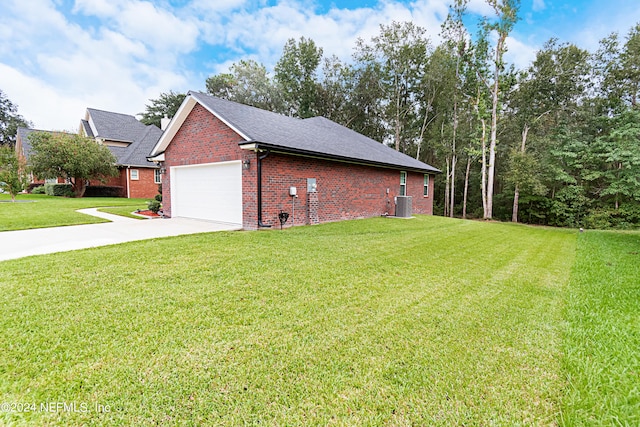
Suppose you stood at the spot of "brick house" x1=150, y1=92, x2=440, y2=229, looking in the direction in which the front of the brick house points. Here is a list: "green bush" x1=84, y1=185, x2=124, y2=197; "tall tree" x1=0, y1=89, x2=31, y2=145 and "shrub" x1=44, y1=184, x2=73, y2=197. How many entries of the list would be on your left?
0

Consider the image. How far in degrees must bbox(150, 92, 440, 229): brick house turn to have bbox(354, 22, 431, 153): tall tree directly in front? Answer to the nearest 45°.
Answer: approximately 180°

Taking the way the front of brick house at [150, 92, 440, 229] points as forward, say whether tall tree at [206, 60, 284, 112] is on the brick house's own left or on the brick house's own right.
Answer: on the brick house's own right

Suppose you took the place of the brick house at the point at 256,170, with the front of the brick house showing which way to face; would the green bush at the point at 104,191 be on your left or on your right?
on your right

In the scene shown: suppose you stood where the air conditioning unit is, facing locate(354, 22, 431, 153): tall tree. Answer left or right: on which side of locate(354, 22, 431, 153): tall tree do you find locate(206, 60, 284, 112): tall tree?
left

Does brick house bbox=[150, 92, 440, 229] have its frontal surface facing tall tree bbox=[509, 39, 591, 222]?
no

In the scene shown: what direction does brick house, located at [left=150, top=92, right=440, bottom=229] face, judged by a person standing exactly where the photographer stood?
facing the viewer and to the left of the viewer

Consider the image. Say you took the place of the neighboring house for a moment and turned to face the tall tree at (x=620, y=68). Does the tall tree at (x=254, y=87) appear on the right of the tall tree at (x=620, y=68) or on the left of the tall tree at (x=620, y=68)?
left

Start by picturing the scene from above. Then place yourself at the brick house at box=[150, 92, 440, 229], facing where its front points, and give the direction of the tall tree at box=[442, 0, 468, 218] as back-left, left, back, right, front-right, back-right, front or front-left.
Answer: back

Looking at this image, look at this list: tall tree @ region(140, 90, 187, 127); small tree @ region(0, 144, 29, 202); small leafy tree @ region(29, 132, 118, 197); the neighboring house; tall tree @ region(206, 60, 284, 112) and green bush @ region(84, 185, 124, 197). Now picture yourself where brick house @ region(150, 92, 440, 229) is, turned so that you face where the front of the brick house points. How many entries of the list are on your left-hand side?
0

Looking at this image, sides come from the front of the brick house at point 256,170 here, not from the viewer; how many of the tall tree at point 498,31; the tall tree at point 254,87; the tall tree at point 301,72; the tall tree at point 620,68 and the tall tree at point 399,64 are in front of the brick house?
0

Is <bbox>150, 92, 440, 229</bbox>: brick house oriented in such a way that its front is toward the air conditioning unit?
no

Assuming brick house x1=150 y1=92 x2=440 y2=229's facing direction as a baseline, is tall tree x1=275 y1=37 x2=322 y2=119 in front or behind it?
behind

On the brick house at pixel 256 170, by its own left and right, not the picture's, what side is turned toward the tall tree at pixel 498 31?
back

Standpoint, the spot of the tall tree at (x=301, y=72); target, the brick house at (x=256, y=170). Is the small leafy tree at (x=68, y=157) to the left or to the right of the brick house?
right
